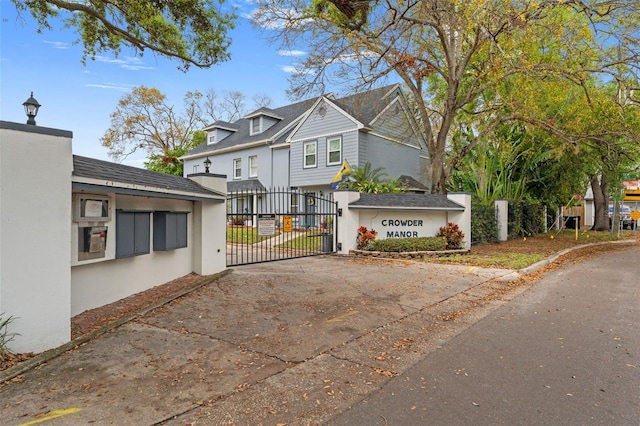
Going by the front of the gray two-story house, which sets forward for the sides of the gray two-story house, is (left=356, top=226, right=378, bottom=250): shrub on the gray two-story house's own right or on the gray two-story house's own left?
on the gray two-story house's own left

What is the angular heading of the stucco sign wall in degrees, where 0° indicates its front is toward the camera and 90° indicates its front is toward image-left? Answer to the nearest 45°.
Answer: approximately 0°

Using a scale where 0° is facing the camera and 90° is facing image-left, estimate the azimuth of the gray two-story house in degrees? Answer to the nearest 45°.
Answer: approximately 45°

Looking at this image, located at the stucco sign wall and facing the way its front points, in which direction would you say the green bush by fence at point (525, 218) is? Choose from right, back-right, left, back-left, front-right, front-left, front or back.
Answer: back-left

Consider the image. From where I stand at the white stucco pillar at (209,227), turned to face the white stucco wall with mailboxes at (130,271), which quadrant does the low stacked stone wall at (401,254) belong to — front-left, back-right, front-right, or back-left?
back-left

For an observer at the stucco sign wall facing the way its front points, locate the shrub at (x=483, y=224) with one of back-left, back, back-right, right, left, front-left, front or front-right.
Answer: back-left
